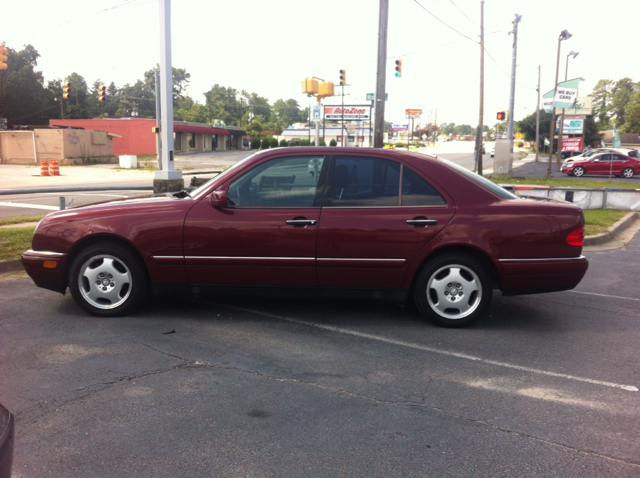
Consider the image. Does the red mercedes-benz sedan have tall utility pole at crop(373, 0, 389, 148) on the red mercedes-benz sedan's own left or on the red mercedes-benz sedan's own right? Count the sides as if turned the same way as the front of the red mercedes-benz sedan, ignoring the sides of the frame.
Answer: on the red mercedes-benz sedan's own right

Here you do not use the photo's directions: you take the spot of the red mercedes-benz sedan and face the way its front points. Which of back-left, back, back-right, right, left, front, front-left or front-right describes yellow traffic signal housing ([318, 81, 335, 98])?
right

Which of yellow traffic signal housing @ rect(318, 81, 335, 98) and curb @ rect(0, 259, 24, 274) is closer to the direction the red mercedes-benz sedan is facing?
the curb

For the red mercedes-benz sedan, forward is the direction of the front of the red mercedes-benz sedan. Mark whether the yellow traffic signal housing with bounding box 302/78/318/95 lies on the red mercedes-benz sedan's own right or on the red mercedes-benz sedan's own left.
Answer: on the red mercedes-benz sedan's own right

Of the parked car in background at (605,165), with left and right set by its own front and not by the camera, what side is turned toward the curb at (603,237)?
left

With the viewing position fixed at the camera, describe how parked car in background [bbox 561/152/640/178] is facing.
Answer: facing to the left of the viewer

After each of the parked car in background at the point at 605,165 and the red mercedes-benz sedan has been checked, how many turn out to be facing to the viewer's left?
2

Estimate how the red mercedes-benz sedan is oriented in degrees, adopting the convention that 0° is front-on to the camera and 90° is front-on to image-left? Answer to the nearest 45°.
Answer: approximately 90°

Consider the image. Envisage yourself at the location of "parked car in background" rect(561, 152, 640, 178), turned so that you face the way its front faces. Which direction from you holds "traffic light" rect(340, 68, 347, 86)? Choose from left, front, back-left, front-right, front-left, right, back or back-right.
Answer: front-left

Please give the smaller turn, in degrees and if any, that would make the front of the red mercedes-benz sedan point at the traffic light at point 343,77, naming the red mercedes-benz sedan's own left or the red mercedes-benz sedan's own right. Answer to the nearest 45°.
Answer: approximately 90° to the red mercedes-benz sedan's own right

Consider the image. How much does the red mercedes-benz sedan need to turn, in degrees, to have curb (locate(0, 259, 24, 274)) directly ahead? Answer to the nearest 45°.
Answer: approximately 45° to its right
